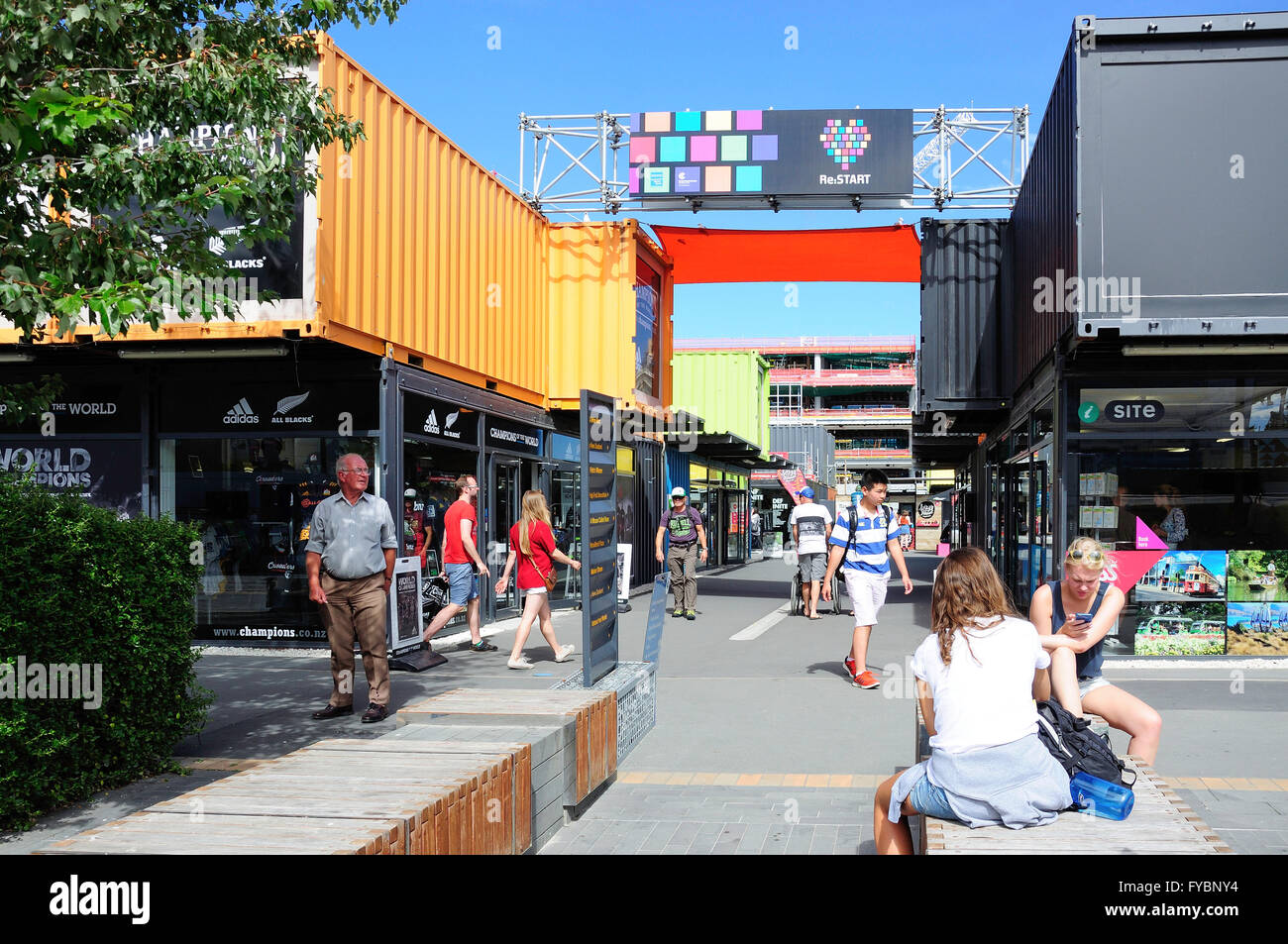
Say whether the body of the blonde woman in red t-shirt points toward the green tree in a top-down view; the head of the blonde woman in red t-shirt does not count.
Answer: no

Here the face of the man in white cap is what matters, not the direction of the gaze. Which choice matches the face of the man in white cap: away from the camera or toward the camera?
toward the camera

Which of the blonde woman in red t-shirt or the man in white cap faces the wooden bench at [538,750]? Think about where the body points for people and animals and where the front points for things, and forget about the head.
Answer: the man in white cap

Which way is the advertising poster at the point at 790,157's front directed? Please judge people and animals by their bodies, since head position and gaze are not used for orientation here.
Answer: toward the camera

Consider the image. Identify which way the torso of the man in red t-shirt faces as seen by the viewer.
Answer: to the viewer's right

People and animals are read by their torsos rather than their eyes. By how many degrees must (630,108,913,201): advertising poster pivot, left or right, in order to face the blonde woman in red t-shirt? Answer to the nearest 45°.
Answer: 0° — it already faces them

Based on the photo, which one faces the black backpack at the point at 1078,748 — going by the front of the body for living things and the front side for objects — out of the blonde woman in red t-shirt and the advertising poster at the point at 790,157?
the advertising poster

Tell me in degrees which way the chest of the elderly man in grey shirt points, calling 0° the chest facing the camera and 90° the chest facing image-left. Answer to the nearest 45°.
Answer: approximately 0°

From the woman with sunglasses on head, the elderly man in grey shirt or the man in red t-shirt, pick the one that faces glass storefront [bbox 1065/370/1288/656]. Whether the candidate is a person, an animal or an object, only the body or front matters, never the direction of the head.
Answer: the man in red t-shirt

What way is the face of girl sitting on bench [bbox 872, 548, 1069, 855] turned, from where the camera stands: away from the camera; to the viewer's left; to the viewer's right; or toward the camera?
away from the camera

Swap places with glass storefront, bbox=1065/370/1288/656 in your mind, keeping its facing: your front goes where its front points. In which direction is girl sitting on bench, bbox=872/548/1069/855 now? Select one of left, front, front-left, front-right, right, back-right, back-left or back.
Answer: front

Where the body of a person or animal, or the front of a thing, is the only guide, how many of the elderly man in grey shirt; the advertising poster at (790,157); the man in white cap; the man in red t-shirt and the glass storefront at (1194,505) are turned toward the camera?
4

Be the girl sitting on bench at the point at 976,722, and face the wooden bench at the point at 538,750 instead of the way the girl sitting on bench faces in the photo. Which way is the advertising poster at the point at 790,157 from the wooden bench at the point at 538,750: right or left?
right

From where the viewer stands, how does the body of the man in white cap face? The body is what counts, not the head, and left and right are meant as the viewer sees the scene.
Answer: facing the viewer
